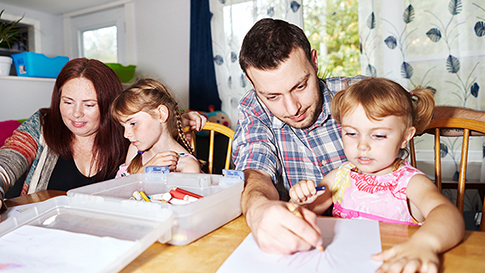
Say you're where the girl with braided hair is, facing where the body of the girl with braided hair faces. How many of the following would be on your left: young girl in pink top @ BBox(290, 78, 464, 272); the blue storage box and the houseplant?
1

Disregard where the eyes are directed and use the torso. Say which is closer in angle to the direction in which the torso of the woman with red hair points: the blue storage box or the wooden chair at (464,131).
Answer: the wooden chair

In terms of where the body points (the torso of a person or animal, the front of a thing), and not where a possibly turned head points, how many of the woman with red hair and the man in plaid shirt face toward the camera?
2

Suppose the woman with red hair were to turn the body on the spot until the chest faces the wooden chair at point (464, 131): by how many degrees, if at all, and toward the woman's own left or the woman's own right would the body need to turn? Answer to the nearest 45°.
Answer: approximately 45° to the woman's own left

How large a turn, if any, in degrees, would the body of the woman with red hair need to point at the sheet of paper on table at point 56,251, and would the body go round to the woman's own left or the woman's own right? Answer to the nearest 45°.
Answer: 0° — they already face it
